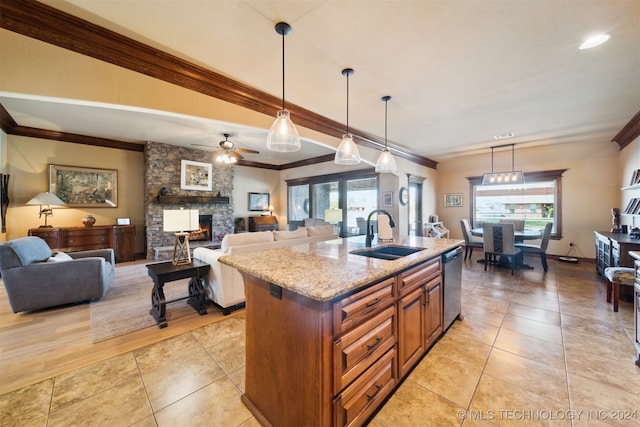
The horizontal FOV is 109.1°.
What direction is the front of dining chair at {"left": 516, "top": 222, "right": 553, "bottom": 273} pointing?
to the viewer's left

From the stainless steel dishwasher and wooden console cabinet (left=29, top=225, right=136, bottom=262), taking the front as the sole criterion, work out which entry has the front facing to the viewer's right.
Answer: the stainless steel dishwasher

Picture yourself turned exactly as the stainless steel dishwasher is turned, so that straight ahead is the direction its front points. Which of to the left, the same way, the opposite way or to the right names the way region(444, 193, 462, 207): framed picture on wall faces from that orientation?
to the right

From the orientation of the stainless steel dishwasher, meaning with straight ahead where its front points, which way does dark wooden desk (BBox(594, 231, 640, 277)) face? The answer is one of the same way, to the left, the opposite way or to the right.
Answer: the opposite way

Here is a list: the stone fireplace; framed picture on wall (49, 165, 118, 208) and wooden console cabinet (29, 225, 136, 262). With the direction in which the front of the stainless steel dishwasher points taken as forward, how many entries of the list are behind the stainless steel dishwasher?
3

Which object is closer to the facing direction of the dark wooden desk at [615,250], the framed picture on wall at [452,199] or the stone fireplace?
the stone fireplace

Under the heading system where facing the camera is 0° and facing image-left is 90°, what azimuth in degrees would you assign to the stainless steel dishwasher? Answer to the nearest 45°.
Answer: approximately 270°

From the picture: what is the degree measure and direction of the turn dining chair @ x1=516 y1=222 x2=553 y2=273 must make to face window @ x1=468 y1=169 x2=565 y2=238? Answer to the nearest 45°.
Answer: approximately 90° to its right

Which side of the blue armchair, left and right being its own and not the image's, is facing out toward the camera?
right
